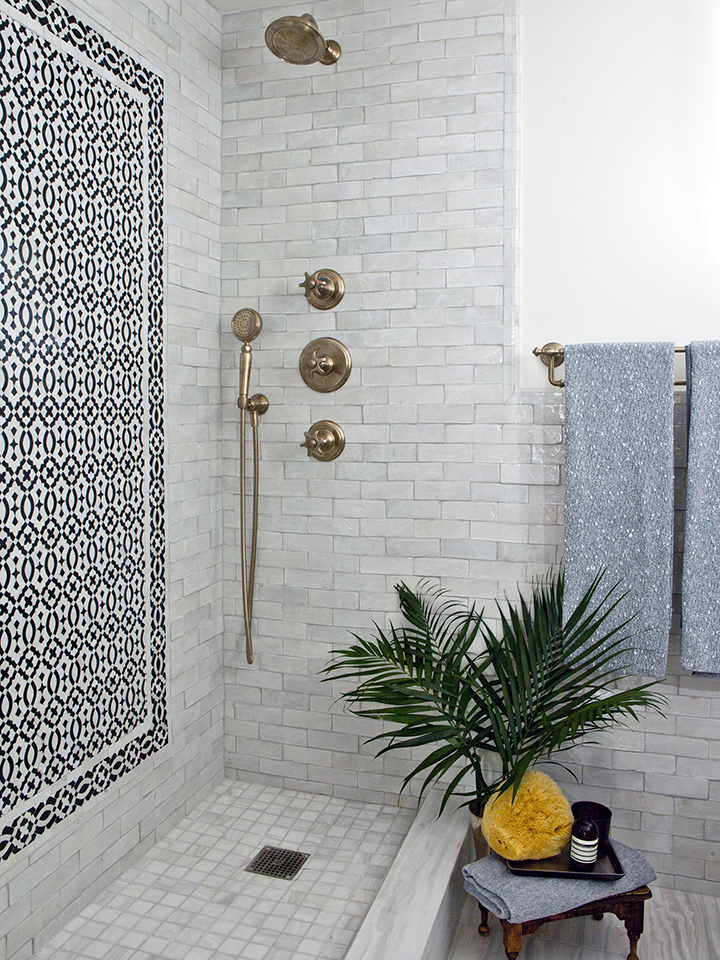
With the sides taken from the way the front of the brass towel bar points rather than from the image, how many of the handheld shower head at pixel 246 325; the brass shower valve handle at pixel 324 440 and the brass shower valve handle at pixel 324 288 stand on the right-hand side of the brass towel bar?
3

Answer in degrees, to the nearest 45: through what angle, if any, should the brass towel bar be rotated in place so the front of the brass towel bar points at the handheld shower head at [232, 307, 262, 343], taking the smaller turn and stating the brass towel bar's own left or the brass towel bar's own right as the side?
approximately 90° to the brass towel bar's own right

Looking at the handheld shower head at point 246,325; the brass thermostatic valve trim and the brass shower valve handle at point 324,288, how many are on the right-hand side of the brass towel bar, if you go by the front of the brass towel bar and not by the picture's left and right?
3

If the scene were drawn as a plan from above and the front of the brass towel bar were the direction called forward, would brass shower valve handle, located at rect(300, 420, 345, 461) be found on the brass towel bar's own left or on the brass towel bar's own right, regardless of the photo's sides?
on the brass towel bar's own right

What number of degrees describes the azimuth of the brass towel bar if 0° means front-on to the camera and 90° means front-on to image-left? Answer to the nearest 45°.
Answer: approximately 0°

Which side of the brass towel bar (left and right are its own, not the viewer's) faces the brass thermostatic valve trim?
right
